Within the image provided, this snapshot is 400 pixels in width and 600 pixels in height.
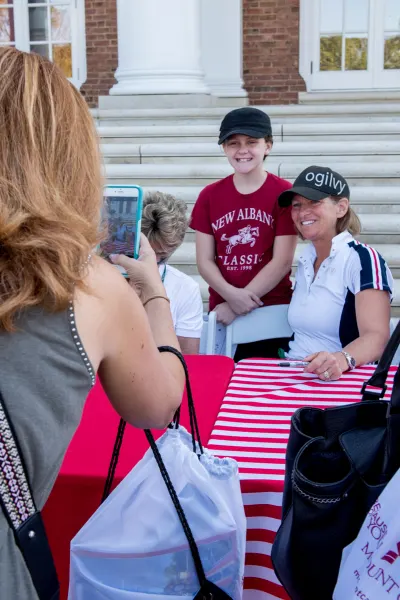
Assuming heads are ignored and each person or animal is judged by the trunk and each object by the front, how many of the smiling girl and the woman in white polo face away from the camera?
0

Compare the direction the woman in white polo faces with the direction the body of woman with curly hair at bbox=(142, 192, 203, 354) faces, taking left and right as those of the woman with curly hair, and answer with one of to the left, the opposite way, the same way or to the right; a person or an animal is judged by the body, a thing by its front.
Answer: the same way

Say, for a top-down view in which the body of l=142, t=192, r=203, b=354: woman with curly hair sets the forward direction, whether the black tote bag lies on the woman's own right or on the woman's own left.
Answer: on the woman's own left

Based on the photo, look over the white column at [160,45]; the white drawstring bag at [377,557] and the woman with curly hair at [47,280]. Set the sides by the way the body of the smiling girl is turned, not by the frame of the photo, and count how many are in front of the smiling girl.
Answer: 2

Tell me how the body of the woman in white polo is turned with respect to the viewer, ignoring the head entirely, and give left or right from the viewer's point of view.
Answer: facing the viewer and to the left of the viewer

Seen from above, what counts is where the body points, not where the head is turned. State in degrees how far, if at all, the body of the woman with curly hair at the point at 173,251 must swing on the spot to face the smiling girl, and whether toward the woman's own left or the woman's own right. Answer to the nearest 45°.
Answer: approximately 180°

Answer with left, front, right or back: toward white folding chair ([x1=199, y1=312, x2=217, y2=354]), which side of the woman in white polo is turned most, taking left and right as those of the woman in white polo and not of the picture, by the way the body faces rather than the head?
right

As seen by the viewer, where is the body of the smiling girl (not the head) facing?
toward the camera

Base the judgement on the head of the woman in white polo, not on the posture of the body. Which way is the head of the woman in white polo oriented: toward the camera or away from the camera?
toward the camera

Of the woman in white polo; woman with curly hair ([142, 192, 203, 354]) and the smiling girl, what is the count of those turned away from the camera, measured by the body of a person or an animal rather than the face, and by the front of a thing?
0

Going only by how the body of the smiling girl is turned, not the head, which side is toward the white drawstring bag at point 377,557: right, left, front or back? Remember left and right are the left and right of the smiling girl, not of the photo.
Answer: front

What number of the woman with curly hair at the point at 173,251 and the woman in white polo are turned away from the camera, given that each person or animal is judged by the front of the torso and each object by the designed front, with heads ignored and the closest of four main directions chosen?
0

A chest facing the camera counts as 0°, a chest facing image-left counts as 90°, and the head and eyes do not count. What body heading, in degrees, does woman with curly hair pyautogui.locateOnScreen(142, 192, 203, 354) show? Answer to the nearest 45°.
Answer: approximately 45°

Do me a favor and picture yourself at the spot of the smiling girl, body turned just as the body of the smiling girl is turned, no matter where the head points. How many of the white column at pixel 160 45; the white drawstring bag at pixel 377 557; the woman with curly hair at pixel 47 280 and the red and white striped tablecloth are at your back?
1
